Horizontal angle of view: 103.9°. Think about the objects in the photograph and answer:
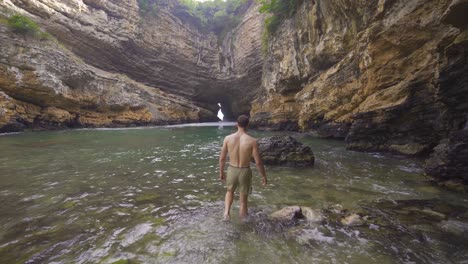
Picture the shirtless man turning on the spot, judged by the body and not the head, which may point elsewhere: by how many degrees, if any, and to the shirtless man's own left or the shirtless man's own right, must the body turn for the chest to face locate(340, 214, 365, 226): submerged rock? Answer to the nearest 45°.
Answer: approximately 90° to the shirtless man's own right

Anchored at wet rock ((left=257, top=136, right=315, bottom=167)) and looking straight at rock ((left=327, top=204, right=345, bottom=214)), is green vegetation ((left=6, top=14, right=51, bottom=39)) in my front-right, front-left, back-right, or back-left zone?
back-right

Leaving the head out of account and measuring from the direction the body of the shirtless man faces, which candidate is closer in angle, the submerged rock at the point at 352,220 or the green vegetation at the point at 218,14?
the green vegetation

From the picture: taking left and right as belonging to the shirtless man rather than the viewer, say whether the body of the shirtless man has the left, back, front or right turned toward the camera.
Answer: back

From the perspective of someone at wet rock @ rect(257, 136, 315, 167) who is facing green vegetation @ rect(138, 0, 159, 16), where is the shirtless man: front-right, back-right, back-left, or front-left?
back-left

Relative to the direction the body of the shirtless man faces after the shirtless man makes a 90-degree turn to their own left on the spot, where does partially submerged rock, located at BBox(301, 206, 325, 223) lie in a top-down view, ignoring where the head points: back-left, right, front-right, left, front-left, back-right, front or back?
back

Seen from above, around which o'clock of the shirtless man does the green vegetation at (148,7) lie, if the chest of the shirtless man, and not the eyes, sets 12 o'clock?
The green vegetation is roughly at 11 o'clock from the shirtless man.

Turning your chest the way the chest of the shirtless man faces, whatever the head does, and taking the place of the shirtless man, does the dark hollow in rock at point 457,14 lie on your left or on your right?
on your right

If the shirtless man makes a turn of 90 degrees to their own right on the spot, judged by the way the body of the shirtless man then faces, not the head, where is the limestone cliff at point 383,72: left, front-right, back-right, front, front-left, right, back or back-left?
front-left

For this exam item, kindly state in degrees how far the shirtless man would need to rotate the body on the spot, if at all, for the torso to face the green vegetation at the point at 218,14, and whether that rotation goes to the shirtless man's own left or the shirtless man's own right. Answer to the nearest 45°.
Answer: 0° — they already face it

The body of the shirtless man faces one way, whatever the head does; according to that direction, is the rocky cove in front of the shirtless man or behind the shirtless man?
in front
